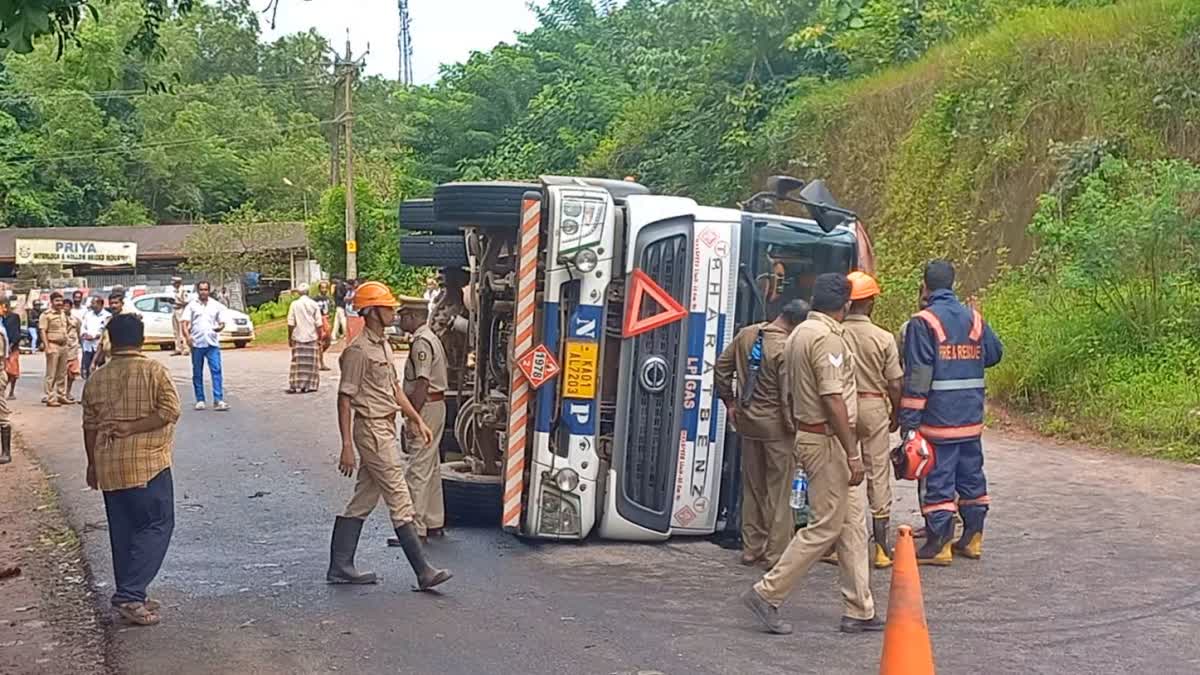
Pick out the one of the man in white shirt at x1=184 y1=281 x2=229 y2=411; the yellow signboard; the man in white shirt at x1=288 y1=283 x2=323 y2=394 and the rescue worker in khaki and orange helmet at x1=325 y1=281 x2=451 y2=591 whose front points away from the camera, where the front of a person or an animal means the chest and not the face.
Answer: the man in white shirt at x1=288 y1=283 x2=323 y2=394

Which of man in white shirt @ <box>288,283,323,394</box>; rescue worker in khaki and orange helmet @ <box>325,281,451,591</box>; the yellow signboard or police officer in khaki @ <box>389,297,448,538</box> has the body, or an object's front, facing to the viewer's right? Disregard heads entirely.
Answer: rescue worker in khaki and orange helmet @ <box>325,281,451,591</box>

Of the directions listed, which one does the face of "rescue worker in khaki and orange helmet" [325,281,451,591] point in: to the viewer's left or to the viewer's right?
to the viewer's right

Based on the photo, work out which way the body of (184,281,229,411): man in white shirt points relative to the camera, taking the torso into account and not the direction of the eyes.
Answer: toward the camera

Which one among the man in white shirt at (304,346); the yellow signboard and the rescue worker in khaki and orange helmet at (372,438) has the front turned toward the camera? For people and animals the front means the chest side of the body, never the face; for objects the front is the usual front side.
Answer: the yellow signboard

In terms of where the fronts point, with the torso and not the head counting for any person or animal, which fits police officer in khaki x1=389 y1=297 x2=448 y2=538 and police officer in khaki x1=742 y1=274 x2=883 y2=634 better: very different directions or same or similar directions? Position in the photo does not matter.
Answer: very different directions

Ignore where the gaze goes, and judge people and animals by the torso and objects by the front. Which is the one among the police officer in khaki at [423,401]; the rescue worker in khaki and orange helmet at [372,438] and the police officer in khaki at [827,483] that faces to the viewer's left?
the police officer in khaki at [423,401]

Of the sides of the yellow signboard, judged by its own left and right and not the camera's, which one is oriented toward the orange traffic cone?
front

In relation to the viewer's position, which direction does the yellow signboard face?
facing the viewer

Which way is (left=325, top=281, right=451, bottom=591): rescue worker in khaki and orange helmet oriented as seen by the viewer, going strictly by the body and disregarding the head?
to the viewer's right

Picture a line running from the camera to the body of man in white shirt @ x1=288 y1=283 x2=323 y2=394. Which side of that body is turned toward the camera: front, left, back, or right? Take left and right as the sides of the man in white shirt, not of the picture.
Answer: back
